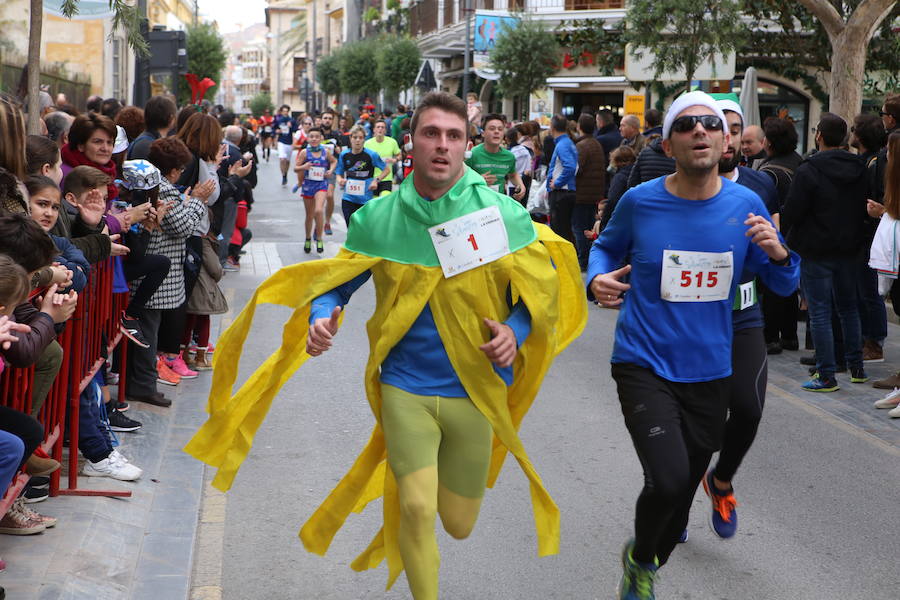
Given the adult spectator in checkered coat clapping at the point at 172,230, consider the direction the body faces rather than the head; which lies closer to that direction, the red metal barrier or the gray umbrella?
the gray umbrella

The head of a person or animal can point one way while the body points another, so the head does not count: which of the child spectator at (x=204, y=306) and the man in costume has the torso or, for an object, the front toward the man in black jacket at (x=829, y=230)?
the child spectator

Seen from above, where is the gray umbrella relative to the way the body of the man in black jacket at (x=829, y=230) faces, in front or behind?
in front

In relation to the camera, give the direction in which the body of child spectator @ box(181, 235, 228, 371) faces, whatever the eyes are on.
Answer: to the viewer's right

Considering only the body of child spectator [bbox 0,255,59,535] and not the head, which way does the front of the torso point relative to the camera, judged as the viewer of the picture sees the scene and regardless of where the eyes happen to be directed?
to the viewer's right

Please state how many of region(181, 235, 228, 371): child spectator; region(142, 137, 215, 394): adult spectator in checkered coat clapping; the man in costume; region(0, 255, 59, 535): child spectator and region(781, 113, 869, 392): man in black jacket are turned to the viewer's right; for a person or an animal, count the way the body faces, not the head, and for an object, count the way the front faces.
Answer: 3

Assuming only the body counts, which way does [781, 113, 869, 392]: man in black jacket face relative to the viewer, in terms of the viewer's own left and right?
facing away from the viewer and to the left of the viewer

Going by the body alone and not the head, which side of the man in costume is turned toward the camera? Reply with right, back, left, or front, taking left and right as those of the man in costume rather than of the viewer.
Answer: front

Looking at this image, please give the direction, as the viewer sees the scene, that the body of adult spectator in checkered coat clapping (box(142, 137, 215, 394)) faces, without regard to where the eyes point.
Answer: to the viewer's right

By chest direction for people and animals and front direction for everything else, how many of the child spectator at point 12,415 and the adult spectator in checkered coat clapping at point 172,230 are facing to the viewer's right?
2

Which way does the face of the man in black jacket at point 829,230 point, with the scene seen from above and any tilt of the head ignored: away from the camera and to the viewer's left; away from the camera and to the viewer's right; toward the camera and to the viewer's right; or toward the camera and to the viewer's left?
away from the camera and to the viewer's left
